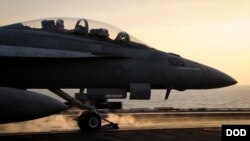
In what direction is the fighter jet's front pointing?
to the viewer's right
